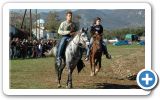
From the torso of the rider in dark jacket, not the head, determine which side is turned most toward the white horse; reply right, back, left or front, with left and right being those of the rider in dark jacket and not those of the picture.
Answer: front

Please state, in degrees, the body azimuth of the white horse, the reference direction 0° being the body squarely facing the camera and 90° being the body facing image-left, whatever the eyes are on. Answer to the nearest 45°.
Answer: approximately 315°

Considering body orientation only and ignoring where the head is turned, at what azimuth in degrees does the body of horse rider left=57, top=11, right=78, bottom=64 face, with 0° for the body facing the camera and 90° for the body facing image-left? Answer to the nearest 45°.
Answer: approximately 315°
